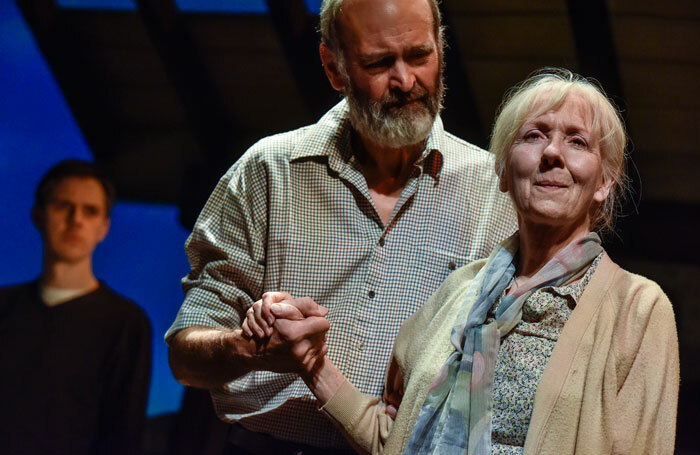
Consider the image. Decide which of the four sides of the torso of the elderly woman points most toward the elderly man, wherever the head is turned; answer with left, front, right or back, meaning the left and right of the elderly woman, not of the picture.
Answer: right

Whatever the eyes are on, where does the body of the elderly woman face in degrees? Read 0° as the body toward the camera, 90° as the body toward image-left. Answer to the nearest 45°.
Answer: approximately 45°
